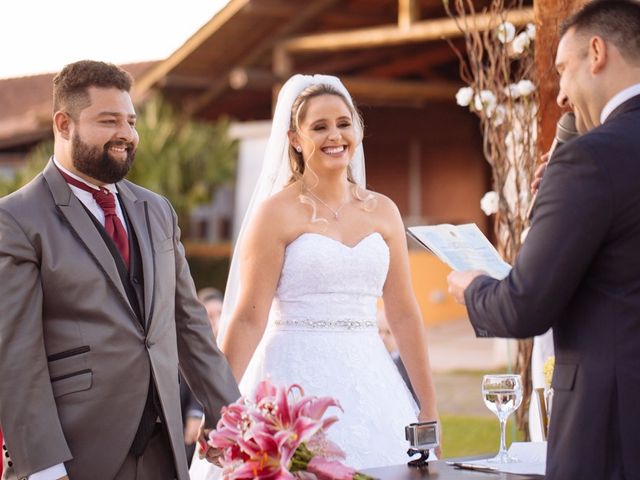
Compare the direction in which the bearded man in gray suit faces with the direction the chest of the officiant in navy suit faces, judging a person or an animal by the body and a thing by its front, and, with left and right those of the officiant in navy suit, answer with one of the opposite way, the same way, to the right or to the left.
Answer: the opposite way

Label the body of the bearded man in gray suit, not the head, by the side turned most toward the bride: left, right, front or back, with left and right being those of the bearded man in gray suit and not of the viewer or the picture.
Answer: left

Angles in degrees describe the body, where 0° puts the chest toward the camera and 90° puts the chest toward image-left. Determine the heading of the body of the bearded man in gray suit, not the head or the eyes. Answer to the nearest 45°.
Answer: approximately 315°

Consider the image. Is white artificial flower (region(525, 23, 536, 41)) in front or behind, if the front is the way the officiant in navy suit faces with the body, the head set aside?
in front

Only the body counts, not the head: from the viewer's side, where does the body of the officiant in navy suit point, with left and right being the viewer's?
facing away from the viewer and to the left of the viewer

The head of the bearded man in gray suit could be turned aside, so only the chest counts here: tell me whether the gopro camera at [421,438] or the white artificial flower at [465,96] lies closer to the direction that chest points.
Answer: the gopro camera

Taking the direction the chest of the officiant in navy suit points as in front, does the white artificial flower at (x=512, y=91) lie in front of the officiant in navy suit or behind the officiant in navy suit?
in front

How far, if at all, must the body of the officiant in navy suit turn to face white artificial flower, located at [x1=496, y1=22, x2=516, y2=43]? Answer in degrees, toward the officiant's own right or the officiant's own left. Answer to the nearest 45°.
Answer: approximately 45° to the officiant's own right

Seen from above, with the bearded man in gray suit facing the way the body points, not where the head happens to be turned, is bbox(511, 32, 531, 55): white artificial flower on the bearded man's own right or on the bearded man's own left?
on the bearded man's own left

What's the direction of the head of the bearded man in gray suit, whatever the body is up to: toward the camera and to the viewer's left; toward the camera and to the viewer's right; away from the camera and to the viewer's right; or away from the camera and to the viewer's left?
toward the camera and to the viewer's right

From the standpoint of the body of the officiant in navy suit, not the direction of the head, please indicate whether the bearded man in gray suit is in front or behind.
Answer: in front
